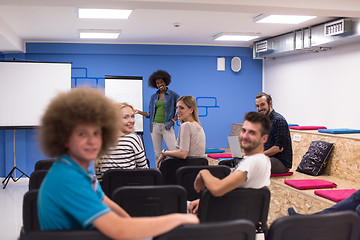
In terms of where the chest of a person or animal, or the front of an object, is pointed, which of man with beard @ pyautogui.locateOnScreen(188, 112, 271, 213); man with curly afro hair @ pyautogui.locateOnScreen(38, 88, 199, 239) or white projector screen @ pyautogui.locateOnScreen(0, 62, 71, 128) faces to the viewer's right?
the man with curly afro hair

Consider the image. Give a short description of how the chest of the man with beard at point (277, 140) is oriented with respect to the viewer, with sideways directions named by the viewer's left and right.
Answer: facing to the left of the viewer

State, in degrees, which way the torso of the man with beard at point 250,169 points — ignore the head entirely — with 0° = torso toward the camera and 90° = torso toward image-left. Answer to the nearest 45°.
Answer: approximately 90°

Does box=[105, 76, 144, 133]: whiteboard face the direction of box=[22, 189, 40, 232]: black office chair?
yes

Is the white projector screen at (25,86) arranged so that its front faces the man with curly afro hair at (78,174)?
yes

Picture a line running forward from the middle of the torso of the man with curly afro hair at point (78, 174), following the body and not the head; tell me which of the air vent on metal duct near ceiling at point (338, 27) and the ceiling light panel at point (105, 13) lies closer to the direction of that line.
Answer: the air vent on metal duct near ceiling

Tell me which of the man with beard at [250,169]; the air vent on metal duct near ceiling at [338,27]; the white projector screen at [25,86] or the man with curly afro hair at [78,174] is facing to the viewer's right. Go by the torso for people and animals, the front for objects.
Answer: the man with curly afro hair

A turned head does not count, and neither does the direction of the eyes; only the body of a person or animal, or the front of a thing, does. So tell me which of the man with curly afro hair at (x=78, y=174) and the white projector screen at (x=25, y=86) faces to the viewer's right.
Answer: the man with curly afro hair
